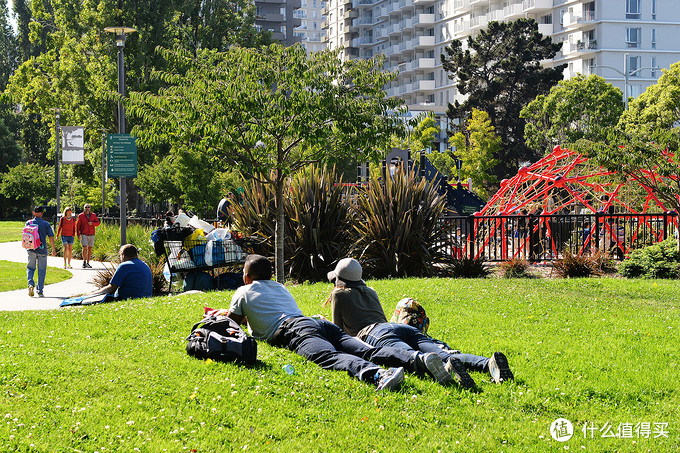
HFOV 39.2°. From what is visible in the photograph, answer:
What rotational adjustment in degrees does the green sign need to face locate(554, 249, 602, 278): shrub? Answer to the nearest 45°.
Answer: approximately 45° to its left

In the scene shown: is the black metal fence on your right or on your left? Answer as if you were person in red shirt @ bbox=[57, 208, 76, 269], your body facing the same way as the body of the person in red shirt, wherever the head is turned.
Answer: on your left

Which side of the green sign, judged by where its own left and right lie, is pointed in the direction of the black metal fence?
left

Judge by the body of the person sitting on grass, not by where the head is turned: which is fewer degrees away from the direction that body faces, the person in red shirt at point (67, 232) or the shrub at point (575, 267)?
the person in red shirt

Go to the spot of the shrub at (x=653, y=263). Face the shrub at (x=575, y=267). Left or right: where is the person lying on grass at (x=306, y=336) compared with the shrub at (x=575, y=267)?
left

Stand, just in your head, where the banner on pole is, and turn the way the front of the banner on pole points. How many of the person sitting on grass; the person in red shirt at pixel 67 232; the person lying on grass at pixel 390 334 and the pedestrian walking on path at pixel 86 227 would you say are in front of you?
4
